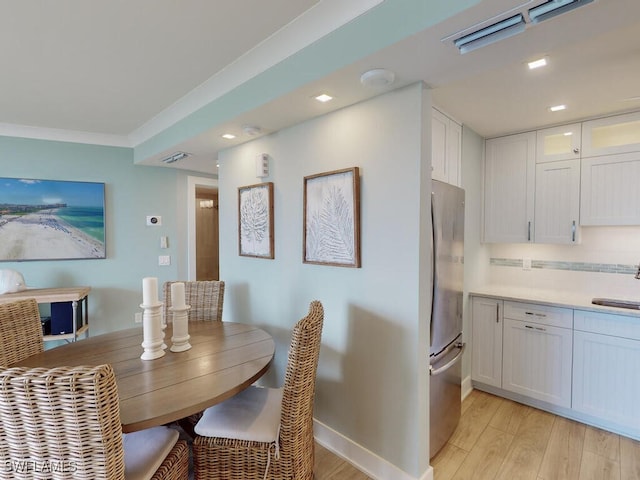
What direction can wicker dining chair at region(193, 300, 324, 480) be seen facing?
to the viewer's left

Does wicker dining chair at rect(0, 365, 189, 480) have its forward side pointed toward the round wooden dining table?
yes

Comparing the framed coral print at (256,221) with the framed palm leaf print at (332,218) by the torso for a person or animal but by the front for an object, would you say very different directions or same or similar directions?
same or similar directions

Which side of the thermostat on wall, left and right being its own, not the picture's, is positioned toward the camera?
front

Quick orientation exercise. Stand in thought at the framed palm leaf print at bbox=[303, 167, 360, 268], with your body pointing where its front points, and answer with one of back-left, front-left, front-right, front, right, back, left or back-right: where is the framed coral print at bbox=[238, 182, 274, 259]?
right

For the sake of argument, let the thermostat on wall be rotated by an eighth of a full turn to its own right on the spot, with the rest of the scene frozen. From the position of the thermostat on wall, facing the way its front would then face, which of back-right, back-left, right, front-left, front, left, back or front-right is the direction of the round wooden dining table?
front-left

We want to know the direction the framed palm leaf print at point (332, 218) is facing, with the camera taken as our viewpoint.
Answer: facing the viewer and to the left of the viewer

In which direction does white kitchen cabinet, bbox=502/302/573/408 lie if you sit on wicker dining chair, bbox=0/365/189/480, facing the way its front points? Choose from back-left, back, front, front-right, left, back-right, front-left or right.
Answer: front-right

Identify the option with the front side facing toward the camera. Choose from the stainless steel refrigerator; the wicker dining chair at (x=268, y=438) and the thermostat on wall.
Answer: the thermostat on wall

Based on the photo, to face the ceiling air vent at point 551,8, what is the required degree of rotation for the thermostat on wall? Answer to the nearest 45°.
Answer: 0° — it already faces it

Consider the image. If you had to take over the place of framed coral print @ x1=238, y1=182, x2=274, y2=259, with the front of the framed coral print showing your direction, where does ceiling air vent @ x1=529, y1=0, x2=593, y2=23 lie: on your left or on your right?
on your left
